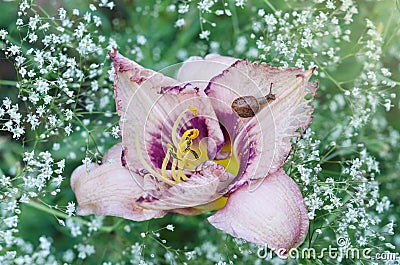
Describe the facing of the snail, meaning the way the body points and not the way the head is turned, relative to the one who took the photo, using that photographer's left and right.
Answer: facing to the right of the viewer
